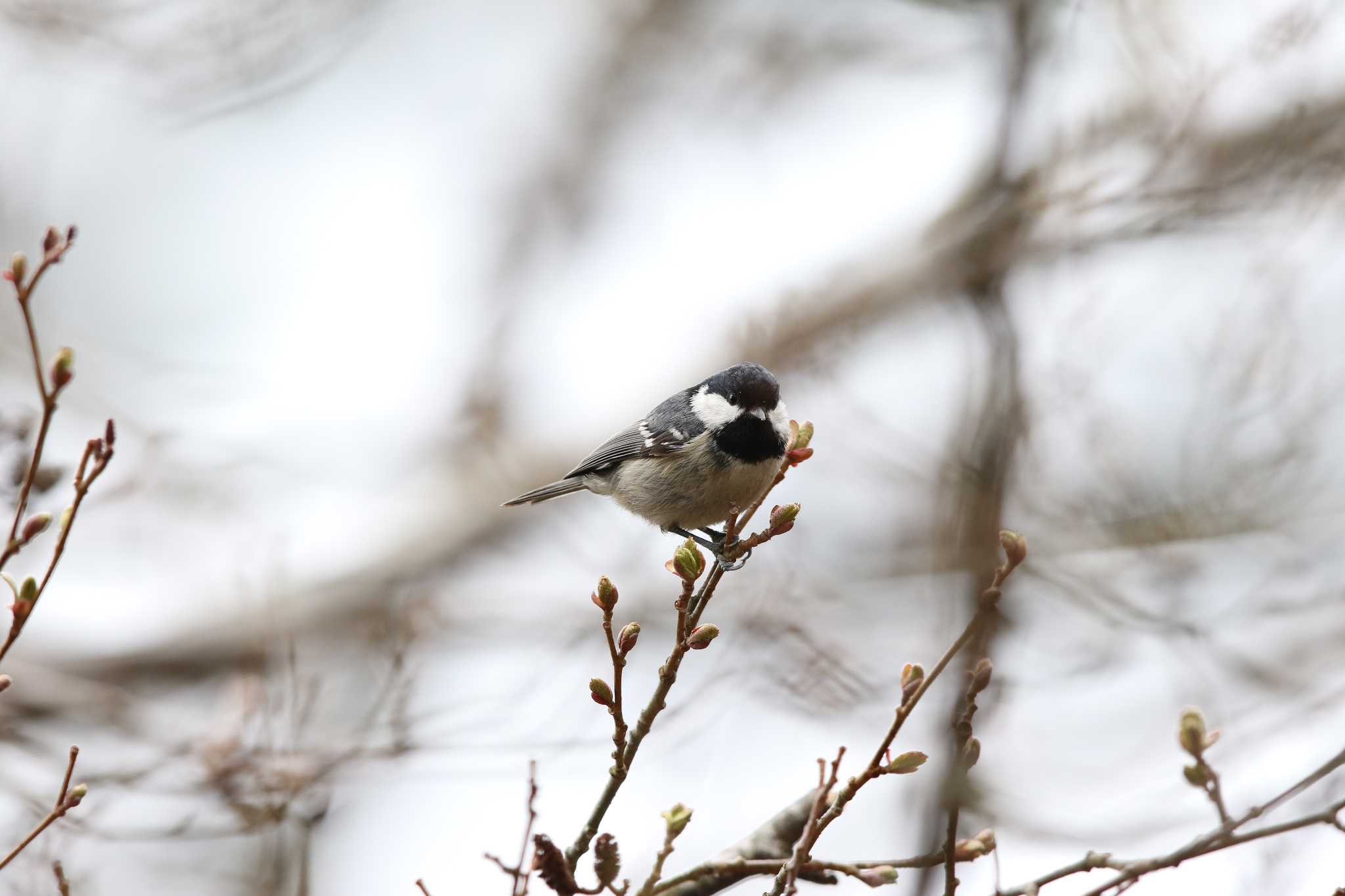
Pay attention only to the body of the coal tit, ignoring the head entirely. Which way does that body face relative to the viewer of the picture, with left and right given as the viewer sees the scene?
facing the viewer and to the right of the viewer

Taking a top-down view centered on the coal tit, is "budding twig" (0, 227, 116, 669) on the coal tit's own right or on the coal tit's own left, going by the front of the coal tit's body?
on the coal tit's own right
